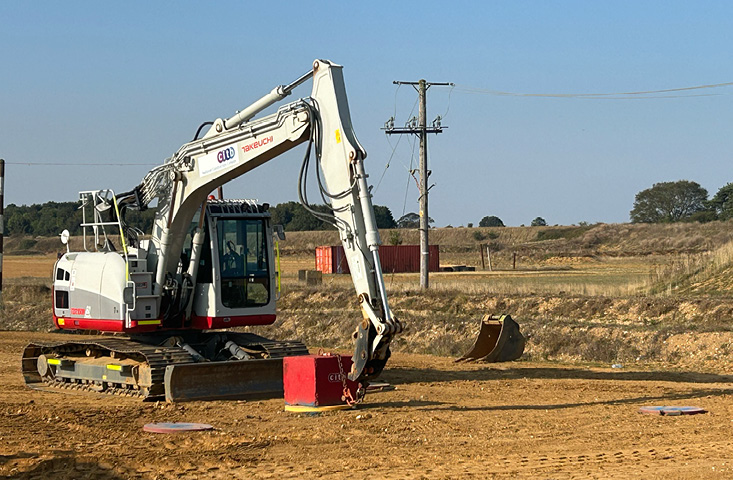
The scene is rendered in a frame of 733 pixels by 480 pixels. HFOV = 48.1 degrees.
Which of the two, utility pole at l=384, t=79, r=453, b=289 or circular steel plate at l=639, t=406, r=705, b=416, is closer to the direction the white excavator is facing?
the circular steel plate

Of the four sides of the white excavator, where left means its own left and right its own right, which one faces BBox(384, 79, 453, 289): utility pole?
left

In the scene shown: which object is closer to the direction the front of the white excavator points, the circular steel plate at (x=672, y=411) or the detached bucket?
the circular steel plate

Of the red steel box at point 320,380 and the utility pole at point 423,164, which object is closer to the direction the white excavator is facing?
the red steel box

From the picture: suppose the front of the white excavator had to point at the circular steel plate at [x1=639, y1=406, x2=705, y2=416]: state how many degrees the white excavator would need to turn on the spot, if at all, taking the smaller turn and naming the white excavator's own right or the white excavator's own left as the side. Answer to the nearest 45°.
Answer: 0° — it already faces it

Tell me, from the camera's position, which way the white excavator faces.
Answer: facing the viewer and to the right of the viewer

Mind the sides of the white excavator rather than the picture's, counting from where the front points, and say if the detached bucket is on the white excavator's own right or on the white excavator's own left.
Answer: on the white excavator's own left
